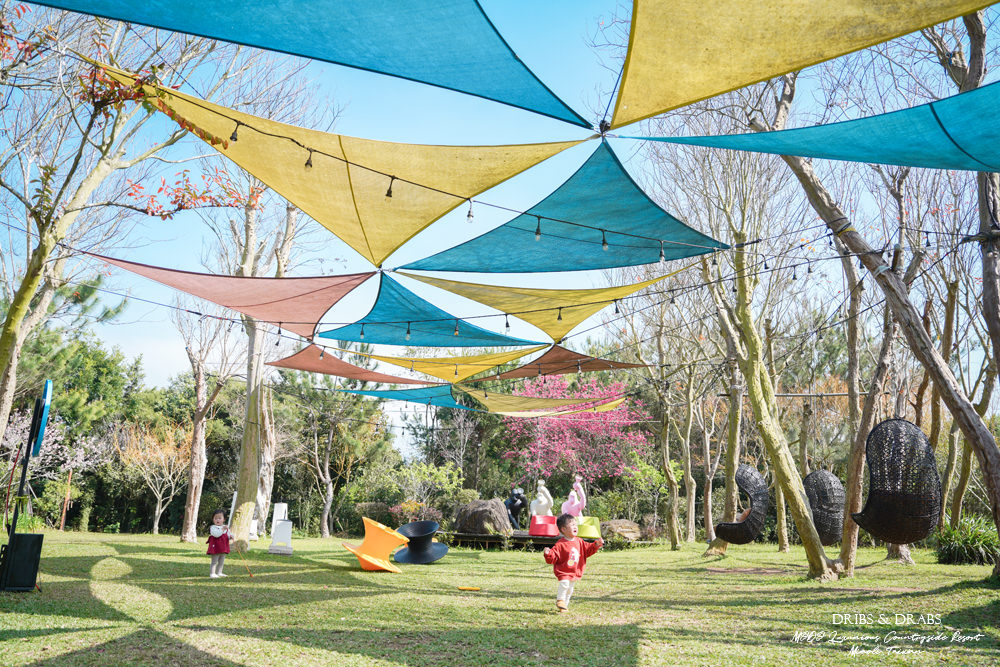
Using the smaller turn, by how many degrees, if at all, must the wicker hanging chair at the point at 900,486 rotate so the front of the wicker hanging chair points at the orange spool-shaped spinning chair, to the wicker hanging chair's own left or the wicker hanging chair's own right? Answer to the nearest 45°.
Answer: approximately 45° to the wicker hanging chair's own left

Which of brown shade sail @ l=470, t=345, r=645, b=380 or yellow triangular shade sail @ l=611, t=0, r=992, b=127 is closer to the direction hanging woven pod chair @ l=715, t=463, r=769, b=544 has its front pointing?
the brown shade sail

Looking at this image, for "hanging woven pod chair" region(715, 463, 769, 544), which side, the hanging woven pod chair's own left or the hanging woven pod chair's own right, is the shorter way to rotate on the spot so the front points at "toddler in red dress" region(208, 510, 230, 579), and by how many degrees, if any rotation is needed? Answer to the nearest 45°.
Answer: approximately 45° to the hanging woven pod chair's own left

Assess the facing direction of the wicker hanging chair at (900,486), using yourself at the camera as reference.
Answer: facing away from the viewer and to the left of the viewer

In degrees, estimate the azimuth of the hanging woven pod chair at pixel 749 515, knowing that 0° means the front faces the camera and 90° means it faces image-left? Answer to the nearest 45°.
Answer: approximately 90°

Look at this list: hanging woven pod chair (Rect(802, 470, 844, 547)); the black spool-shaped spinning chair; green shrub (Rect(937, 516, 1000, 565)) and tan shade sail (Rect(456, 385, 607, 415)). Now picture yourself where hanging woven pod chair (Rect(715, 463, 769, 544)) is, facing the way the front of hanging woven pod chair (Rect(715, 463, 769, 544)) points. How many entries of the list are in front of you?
2
